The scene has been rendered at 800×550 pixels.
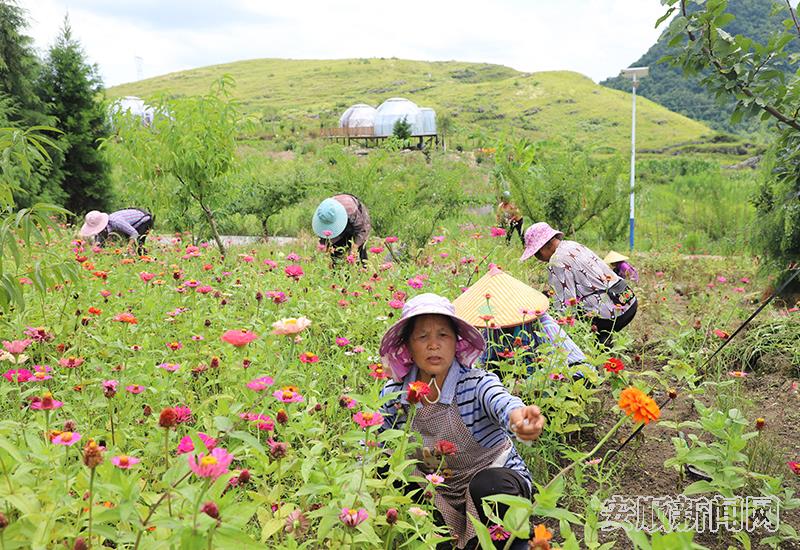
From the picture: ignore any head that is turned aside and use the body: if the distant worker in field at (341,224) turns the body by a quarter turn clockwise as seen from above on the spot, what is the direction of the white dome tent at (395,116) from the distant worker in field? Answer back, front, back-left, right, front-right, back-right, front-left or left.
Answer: front-right

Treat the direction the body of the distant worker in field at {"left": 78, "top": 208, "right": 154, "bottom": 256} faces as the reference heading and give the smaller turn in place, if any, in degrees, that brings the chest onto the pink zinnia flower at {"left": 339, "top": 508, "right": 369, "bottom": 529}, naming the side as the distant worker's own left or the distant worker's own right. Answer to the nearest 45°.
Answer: approximately 90° to the distant worker's own left

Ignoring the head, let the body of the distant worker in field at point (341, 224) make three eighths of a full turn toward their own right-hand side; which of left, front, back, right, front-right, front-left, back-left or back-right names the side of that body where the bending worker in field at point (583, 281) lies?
back-right

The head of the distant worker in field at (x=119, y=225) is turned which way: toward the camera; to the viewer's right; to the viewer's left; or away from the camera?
to the viewer's left

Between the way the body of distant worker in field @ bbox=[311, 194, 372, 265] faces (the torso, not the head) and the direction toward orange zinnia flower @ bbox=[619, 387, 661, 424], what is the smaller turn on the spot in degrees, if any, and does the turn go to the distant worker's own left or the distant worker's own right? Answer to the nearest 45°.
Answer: approximately 45° to the distant worker's own left

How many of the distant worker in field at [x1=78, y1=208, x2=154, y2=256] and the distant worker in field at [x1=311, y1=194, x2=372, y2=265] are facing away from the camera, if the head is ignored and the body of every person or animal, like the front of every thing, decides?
0

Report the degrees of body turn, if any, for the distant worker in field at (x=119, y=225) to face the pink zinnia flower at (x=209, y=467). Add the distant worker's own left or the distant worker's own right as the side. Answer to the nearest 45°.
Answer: approximately 90° to the distant worker's own left

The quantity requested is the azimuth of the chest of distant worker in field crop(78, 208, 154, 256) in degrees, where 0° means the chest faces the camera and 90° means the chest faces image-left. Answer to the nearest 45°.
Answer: approximately 90°

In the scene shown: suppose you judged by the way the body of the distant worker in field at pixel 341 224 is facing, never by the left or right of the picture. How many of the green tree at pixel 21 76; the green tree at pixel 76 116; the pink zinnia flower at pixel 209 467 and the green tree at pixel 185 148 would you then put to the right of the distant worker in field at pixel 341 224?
3

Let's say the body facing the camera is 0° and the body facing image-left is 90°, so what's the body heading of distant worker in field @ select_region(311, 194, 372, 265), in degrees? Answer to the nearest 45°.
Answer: approximately 45°

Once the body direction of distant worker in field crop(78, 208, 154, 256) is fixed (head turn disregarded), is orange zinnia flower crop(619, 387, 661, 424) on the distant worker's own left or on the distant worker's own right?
on the distant worker's own left

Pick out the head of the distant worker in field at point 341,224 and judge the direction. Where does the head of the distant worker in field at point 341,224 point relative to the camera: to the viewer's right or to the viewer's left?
to the viewer's left

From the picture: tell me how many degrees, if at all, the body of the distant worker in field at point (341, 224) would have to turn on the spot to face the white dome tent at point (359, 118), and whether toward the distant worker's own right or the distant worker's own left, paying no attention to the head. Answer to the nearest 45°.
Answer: approximately 135° to the distant worker's own right
